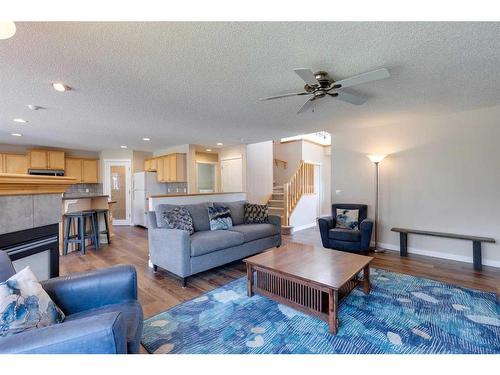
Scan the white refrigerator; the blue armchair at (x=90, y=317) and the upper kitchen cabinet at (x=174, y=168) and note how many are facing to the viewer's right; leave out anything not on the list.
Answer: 1

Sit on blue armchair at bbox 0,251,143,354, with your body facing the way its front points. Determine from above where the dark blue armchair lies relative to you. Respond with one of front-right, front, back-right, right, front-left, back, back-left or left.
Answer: front

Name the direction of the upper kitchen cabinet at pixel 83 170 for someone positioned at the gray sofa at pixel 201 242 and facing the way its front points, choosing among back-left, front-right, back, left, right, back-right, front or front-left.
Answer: back

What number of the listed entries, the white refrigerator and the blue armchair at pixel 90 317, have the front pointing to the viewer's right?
1

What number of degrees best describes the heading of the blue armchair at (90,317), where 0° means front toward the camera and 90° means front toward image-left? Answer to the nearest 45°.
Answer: approximately 270°

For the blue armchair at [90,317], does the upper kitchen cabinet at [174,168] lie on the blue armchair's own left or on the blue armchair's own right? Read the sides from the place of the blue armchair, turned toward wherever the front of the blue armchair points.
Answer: on the blue armchair's own left

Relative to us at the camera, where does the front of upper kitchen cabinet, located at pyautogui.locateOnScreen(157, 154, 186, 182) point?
facing the viewer and to the left of the viewer

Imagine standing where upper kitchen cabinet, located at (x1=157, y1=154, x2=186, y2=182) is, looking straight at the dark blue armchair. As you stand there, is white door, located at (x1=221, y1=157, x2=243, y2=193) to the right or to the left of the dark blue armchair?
left

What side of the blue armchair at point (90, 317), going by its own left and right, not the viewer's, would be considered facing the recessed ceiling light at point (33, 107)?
left

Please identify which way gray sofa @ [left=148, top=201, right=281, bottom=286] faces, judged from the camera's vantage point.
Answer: facing the viewer and to the right of the viewer

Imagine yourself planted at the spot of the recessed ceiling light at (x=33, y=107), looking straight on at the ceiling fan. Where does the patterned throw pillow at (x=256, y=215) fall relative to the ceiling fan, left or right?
left

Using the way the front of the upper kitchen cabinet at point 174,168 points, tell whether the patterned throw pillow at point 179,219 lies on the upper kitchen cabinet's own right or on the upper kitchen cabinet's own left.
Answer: on the upper kitchen cabinet's own left

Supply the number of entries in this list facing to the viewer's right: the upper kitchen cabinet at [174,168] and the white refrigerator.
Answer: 0

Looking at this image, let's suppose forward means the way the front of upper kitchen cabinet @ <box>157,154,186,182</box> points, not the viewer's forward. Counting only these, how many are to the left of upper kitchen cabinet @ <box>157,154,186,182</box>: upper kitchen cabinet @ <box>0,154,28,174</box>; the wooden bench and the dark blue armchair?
2

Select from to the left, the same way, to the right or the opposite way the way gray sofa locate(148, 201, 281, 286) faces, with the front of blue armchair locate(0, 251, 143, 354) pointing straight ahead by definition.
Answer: to the right

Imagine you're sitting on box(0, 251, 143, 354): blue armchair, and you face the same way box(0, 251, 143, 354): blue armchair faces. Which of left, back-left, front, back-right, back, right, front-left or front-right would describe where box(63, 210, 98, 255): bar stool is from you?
left

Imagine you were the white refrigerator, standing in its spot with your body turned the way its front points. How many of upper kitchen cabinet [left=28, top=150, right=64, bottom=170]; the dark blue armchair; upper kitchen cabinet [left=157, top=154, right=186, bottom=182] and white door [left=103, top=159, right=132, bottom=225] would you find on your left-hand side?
2
